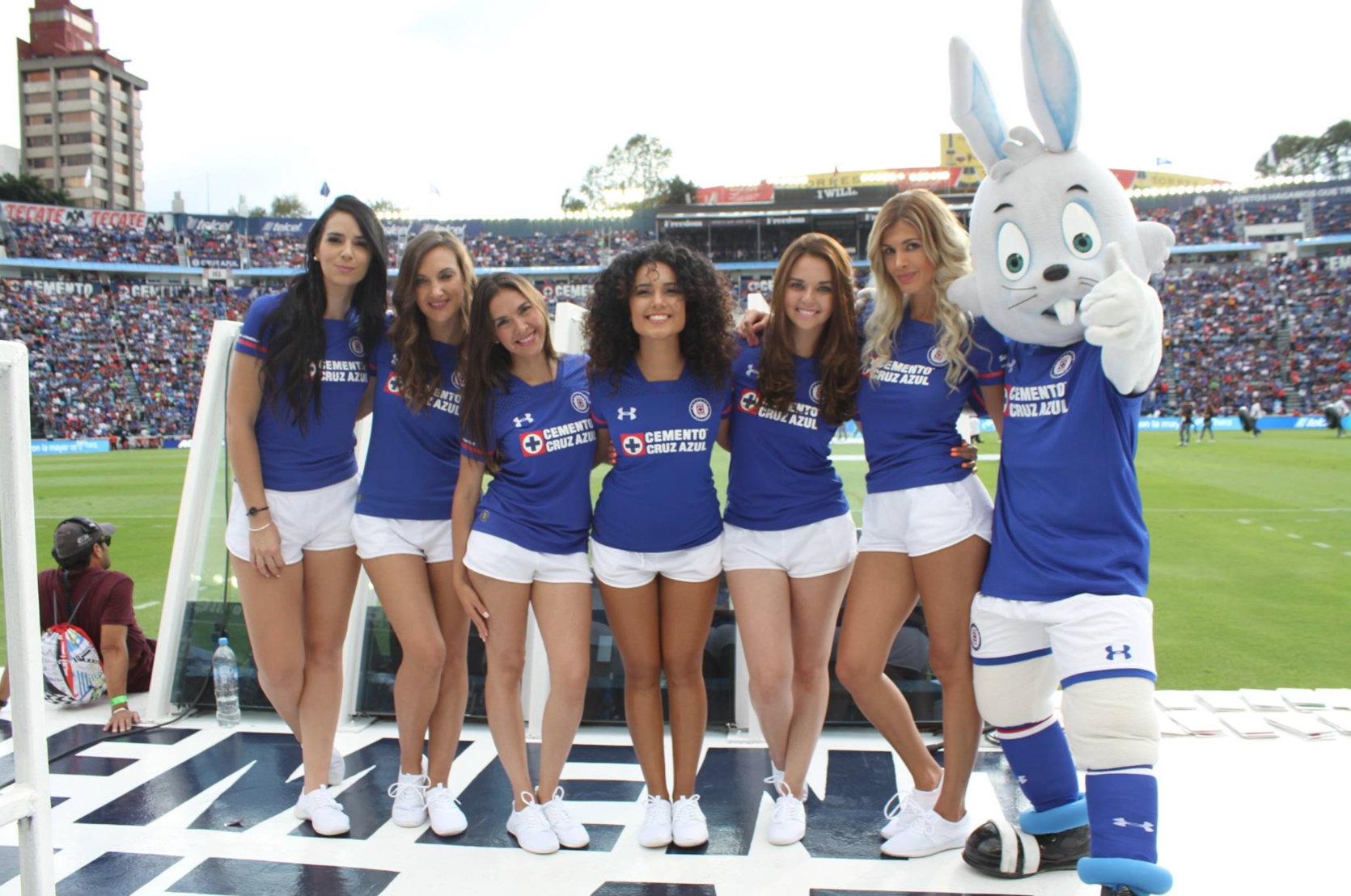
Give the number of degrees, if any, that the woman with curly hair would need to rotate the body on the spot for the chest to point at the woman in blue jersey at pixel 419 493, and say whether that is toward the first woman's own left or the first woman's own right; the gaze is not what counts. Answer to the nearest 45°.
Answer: approximately 90° to the first woman's own right

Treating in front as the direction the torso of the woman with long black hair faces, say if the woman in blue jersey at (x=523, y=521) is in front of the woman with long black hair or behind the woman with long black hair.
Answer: in front

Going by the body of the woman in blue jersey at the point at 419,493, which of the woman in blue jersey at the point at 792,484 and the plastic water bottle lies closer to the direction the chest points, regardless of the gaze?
the woman in blue jersey

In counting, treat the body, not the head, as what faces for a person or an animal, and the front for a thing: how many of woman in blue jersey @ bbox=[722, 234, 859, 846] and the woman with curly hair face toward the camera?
2

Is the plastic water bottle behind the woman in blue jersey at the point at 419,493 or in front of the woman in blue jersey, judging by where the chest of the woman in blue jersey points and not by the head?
behind

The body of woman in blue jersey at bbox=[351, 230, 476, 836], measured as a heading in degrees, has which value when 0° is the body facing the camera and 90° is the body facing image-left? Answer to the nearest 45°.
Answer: approximately 315°

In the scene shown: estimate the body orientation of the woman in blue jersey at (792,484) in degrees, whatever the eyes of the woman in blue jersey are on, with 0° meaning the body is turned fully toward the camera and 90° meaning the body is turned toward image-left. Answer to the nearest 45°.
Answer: approximately 0°

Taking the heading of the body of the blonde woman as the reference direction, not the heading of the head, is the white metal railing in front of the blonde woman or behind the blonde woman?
in front

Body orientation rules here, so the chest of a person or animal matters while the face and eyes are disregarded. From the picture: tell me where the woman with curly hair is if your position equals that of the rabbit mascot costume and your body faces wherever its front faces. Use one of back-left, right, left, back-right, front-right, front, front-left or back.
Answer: front-right

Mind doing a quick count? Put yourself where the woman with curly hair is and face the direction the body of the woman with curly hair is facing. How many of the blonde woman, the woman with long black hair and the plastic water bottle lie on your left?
1
